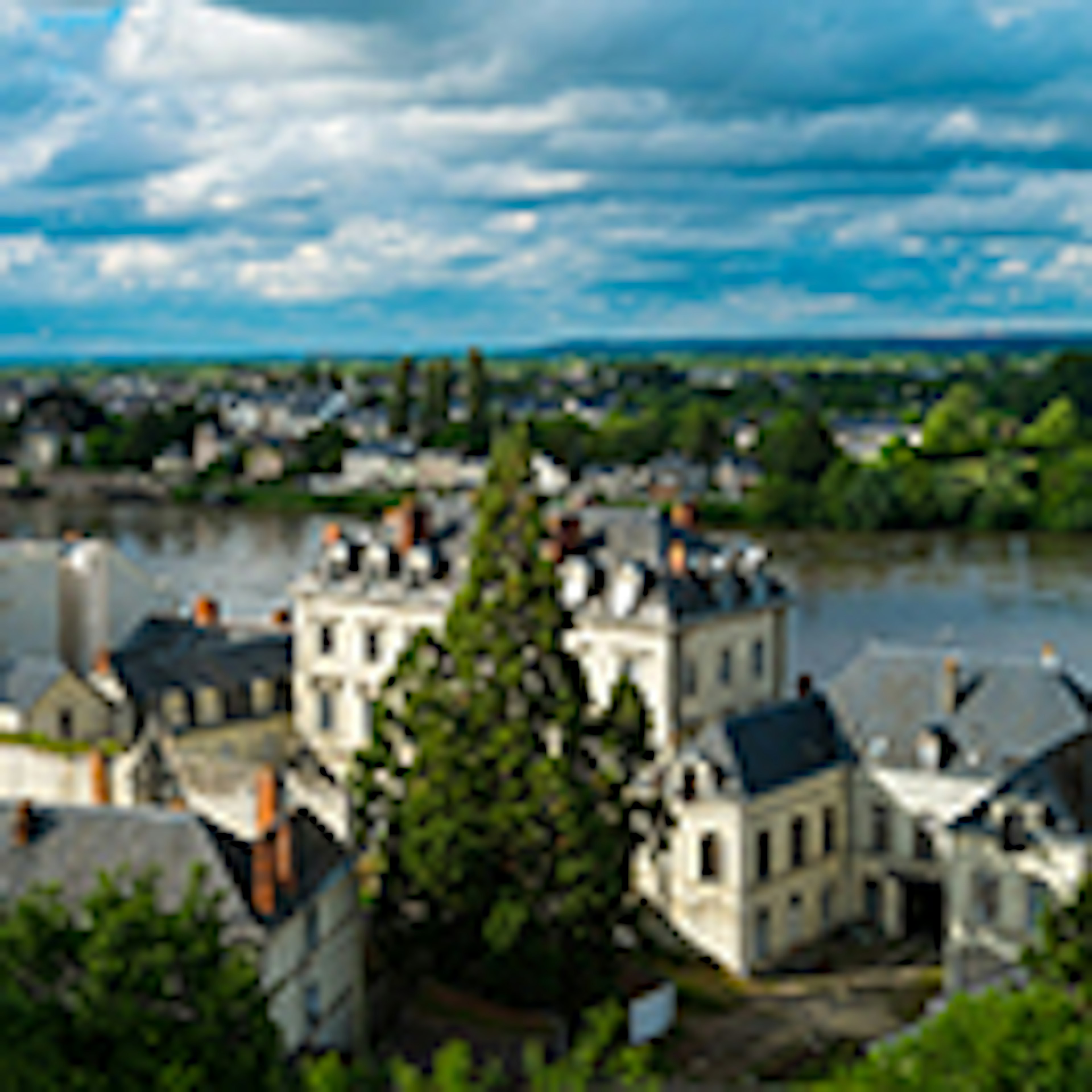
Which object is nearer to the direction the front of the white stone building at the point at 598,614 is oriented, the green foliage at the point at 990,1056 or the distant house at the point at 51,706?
the green foliage

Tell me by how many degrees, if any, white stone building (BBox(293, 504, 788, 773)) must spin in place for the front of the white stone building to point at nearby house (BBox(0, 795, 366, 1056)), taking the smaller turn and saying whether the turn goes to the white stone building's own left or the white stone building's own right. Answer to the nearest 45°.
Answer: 0° — it already faces it

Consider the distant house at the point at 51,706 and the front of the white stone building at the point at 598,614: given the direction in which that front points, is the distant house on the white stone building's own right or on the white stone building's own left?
on the white stone building's own right

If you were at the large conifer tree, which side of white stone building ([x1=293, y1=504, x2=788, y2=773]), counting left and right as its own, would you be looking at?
front

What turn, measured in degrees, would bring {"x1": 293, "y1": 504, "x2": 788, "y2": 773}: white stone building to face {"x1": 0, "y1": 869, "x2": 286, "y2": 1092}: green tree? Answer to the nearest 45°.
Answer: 0° — it already faces it

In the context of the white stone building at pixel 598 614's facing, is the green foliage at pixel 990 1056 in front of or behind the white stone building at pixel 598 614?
in front

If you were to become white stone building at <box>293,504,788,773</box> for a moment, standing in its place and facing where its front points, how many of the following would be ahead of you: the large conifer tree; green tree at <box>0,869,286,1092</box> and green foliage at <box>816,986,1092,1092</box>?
3

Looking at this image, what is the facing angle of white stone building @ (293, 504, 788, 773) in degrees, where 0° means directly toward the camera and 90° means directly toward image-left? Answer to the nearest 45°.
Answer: approximately 0°
